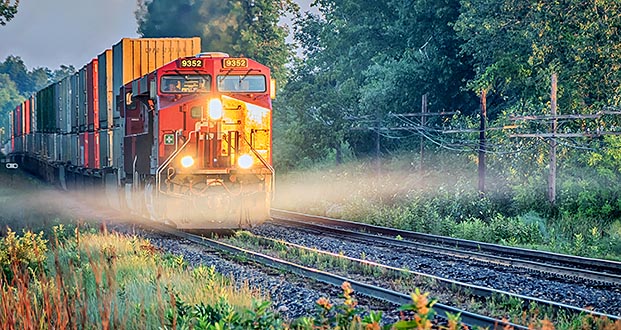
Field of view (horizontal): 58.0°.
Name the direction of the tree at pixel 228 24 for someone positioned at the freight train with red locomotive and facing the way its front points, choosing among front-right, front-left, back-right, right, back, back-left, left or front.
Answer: back

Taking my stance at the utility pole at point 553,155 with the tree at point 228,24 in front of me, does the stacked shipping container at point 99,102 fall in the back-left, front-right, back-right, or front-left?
front-left

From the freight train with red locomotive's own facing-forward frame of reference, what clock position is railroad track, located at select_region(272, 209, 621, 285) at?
The railroad track is roughly at 10 o'clock from the freight train with red locomotive.

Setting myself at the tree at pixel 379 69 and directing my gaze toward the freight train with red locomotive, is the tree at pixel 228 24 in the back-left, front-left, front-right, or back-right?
back-right

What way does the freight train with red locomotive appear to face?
toward the camera

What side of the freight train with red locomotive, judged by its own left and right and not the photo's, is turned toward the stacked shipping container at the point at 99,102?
back

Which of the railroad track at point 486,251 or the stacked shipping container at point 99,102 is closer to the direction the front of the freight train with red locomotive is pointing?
the railroad track

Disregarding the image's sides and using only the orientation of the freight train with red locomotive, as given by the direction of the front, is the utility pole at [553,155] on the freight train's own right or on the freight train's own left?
on the freight train's own left

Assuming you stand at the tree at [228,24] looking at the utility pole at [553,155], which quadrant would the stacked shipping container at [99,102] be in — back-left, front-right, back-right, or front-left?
front-right

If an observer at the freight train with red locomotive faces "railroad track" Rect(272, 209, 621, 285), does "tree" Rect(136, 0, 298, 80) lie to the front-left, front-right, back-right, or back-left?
back-left

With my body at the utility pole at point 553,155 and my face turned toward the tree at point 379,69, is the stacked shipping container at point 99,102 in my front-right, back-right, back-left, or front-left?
front-left

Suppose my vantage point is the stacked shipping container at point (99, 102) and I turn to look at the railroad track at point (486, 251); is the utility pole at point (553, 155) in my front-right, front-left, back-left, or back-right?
front-left

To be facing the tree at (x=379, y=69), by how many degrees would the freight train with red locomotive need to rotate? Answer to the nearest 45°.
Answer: approximately 135° to its left

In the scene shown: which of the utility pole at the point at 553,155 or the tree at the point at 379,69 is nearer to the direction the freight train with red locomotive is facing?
the utility pole
